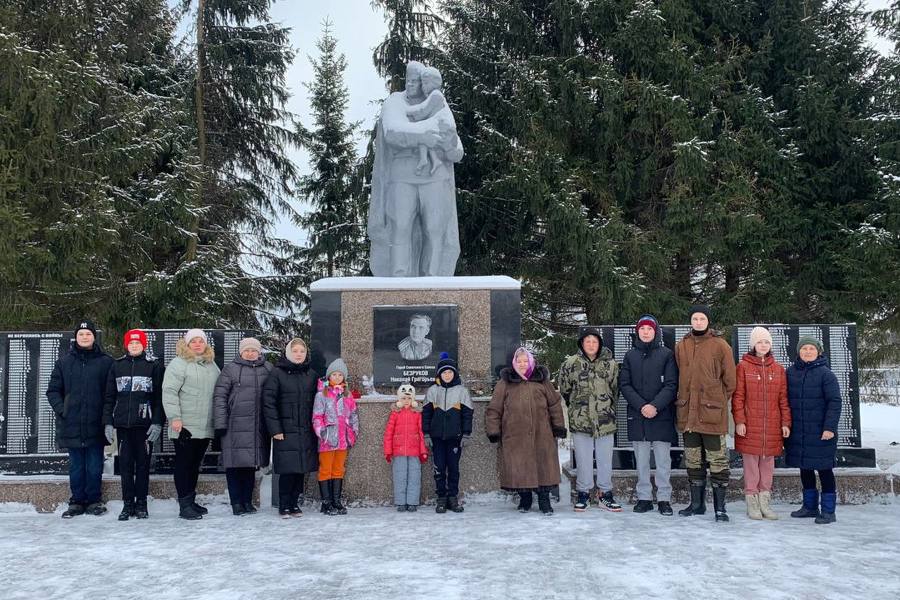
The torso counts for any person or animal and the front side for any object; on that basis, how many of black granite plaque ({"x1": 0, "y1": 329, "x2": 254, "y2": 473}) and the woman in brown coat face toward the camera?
2

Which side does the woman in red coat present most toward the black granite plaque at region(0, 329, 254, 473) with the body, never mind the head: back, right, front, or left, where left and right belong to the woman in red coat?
right

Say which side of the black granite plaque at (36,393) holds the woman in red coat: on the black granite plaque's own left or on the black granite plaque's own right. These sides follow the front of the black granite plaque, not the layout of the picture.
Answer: on the black granite plaque's own left
